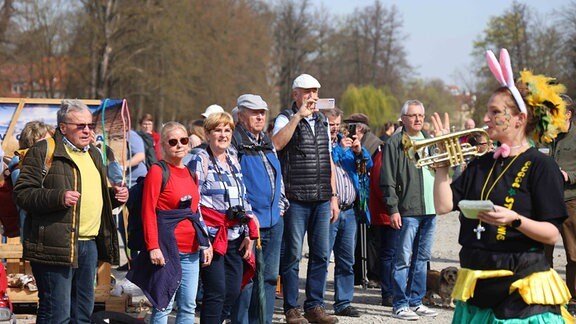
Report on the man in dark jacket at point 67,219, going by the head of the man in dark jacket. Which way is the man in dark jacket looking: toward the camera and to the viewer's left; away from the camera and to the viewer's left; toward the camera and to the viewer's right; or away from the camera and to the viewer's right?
toward the camera and to the viewer's right

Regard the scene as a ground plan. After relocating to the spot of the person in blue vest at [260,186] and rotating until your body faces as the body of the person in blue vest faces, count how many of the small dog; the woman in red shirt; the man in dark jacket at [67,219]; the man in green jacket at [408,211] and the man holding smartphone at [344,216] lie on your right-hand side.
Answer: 2

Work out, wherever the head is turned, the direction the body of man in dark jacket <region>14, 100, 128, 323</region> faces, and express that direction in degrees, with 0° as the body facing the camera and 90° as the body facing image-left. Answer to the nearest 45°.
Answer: approximately 315°

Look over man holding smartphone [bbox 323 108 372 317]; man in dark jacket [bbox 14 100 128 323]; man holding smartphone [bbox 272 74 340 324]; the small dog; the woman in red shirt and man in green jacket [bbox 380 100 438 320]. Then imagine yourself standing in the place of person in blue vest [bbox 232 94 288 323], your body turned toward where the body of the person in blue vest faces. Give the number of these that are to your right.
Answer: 2

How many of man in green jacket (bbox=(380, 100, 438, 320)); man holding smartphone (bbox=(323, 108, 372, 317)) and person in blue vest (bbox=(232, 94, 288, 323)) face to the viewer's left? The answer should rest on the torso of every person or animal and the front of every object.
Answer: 0

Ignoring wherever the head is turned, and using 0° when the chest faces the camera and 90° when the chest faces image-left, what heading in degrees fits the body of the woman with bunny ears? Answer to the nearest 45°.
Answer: approximately 45°

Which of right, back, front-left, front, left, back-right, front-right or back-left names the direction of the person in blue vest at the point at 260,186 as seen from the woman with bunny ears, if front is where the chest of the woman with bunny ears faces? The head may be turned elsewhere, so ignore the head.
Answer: right

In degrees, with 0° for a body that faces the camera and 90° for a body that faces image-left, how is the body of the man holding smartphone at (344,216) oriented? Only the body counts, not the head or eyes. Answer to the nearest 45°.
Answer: approximately 315°

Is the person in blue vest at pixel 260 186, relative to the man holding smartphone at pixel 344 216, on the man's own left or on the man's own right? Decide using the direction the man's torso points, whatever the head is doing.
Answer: on the man's own right

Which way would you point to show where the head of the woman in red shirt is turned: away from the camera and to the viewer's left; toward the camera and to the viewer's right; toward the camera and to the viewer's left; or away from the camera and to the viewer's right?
toward the camera and to the viewer's right

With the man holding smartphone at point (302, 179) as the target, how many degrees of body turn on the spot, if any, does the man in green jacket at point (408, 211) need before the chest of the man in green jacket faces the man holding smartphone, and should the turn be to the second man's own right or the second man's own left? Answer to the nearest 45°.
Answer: approximately 90° to the second man's own right

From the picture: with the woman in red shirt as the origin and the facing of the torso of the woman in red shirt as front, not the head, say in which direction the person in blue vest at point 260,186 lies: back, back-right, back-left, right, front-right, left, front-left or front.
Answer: left

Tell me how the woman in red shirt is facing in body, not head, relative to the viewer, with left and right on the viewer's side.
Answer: facing the viewer and to the right of the viewer
